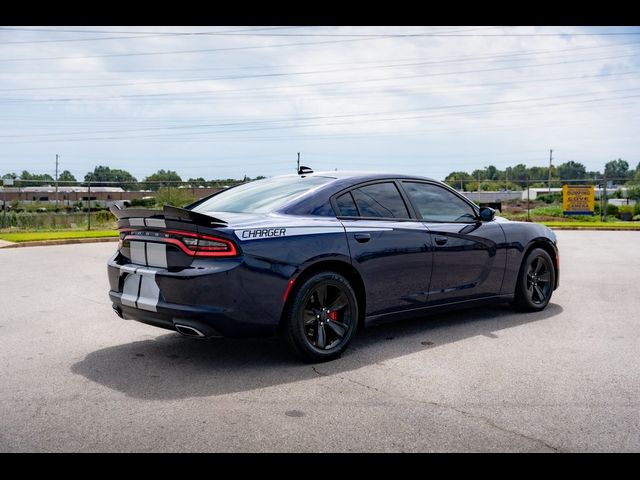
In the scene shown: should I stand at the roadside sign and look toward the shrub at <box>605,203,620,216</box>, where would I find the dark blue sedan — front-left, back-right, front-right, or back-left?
back-right

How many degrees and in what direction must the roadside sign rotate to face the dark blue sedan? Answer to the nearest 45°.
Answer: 0° — it already faces it

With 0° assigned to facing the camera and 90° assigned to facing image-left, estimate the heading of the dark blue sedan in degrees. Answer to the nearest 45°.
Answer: approximately 225°

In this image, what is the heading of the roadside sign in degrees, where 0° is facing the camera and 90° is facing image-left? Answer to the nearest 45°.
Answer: approximately 0°

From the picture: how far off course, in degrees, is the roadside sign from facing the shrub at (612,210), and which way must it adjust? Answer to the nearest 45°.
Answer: approximately 135° to its left

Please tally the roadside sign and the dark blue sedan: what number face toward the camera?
1

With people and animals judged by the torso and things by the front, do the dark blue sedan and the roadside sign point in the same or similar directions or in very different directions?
very different directions
